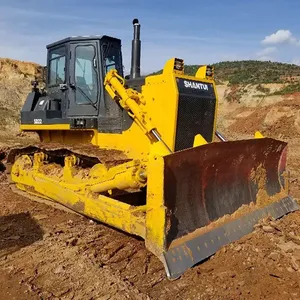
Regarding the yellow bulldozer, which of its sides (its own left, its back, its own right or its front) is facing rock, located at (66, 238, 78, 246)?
right

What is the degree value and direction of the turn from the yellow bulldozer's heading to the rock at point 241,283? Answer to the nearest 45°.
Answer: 0° — it already faces it

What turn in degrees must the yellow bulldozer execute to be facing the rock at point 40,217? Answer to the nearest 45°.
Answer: approximately 135° to its right

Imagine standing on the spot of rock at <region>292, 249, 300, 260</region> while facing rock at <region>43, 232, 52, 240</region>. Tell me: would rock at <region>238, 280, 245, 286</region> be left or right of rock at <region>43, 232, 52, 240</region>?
left

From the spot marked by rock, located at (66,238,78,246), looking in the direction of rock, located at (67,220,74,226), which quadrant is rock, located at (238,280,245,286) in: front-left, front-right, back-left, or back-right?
back-right

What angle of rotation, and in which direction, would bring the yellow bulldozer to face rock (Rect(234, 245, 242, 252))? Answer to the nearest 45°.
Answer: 0° — it already faces it

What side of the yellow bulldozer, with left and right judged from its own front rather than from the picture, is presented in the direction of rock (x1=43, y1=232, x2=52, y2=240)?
right

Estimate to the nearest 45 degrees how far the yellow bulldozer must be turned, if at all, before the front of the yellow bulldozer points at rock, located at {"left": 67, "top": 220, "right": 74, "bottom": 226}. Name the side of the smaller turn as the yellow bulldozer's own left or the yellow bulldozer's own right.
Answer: approximately 135° to the yellow bulldozer's own right

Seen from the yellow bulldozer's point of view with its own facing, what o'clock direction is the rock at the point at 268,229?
The rock is roughly at 11 o'clock from the yellow bulldozer.

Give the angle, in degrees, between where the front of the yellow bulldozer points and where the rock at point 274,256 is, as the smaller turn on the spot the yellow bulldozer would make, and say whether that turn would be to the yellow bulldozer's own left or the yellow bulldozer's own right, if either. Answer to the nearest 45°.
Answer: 0° — it already faces it

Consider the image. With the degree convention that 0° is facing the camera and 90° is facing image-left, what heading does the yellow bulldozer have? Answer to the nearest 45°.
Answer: approximately 315°
